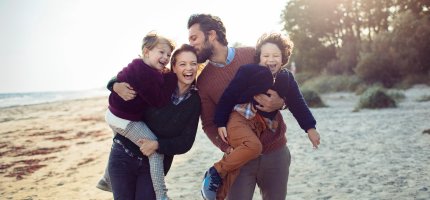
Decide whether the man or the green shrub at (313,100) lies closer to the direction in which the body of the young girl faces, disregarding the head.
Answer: the man

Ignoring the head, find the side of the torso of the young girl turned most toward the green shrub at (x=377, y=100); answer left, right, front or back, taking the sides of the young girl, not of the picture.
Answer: left

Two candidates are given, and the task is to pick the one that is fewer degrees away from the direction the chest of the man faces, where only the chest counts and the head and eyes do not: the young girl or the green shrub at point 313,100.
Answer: the young girl

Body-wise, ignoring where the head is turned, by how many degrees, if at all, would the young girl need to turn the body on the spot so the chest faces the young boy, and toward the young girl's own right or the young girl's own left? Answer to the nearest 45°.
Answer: approximately 45° to the young girl's own left

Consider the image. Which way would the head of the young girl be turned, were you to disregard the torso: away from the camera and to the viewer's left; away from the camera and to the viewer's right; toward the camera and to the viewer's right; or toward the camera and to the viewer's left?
toward the camera and to the viewer's right

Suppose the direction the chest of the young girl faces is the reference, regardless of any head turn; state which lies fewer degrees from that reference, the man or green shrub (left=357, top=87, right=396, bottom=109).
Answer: the man

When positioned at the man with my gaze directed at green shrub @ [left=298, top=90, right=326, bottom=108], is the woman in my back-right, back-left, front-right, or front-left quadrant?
back-left

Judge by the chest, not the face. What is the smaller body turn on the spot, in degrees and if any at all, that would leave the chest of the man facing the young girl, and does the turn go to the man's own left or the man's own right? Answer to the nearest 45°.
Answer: approximately 45° to the man's own right

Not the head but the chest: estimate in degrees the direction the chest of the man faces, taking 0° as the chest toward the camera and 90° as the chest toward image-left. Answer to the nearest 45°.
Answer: approximately 45°
